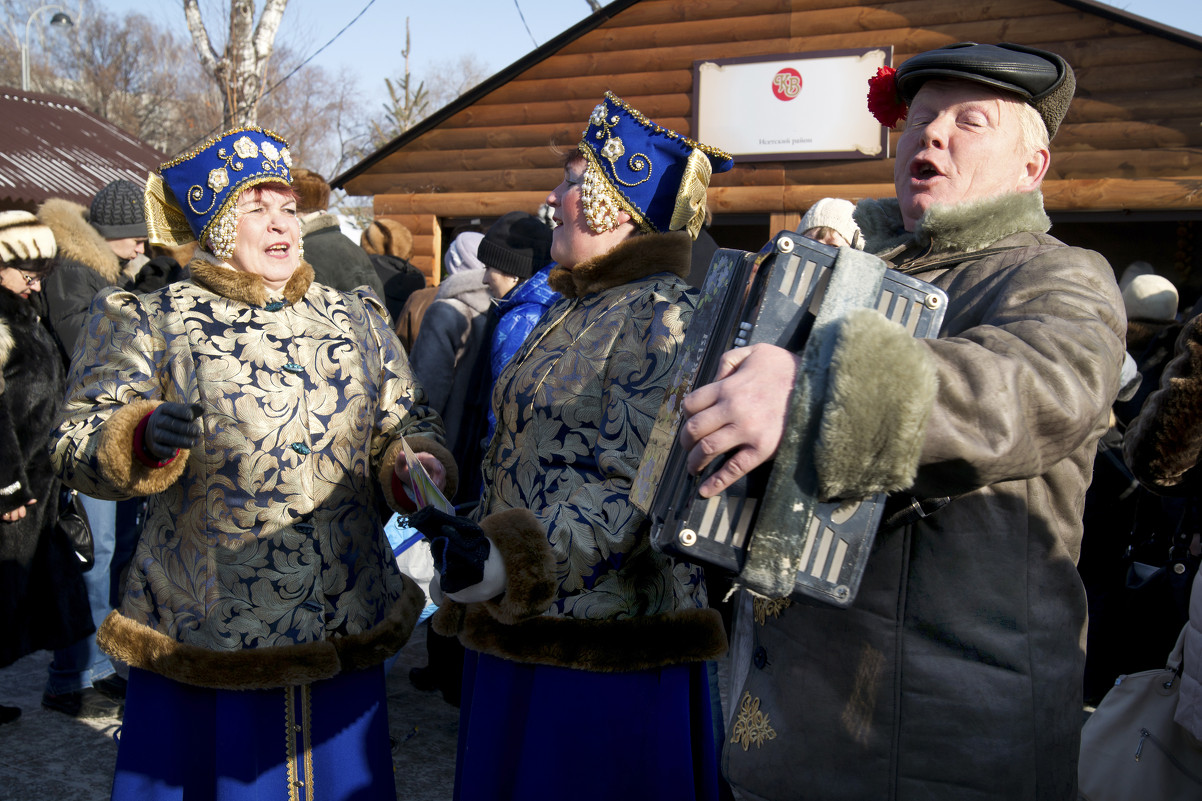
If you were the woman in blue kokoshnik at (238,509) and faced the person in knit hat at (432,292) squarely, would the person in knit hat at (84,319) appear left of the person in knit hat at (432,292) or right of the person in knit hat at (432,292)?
left

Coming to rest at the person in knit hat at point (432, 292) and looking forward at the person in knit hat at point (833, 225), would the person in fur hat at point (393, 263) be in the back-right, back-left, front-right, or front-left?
back-left

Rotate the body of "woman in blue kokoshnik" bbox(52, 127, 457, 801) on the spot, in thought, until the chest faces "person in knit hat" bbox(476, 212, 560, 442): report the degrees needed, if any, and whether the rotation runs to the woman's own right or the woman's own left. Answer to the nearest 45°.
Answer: approximately 90° to the woman's own left

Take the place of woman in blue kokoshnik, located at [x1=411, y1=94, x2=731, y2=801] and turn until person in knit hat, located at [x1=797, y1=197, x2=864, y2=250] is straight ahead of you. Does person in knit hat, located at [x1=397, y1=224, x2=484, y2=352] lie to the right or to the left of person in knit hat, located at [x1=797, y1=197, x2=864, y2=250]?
left

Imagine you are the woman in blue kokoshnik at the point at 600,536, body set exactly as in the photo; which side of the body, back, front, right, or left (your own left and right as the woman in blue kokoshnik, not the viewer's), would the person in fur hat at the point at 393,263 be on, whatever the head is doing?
right

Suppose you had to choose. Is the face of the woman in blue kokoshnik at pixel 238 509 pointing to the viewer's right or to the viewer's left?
to the viewer's right

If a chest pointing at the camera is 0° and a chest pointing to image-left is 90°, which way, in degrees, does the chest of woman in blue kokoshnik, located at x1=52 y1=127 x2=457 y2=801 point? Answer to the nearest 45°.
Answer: approximately 315°

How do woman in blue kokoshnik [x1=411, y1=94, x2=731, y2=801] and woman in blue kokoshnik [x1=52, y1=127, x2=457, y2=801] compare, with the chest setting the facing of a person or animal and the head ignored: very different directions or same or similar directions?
very different directions
